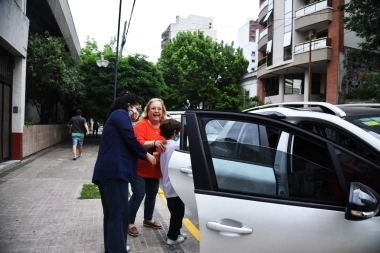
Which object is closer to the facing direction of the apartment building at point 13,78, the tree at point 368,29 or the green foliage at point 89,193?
the tree

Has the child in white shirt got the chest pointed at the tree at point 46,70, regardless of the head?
no

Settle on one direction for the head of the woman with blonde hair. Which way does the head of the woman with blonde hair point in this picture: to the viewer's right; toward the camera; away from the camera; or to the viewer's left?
toward the camera

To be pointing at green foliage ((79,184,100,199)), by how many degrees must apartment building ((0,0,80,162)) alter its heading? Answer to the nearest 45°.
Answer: approximately 90° to its right

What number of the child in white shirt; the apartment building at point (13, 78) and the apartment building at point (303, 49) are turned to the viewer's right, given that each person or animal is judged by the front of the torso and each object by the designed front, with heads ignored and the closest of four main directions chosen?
2

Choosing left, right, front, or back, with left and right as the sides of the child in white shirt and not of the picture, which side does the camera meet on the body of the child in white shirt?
right

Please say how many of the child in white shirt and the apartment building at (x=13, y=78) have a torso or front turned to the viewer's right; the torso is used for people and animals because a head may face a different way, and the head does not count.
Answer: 2

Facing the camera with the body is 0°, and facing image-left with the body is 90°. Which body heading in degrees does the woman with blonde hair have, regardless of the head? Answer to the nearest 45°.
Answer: approximately 315°

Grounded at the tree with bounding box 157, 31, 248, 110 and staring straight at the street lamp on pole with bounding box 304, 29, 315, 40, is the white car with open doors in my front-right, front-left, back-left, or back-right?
front-right

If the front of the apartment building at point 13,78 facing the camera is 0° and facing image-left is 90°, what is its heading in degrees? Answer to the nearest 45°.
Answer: approximately 270°

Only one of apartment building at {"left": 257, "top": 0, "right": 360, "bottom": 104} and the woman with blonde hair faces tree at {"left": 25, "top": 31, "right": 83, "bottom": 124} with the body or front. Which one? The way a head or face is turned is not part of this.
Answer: the apartment building

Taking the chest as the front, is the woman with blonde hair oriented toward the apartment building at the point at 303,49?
no

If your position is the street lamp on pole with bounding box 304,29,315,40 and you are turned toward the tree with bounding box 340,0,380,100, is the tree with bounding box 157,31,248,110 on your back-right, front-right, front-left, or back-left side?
back-right

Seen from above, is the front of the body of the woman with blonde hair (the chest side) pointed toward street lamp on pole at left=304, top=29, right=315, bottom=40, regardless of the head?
no

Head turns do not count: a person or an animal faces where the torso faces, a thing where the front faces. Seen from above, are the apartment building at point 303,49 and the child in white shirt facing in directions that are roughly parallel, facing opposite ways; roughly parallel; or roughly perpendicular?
roughly parallel, facing opposite ways

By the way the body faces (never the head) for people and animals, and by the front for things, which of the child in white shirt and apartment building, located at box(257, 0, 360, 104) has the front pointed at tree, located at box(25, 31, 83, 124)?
the apartment building

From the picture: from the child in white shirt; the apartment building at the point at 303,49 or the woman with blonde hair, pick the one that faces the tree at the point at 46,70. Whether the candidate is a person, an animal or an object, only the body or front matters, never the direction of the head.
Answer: the apartment building

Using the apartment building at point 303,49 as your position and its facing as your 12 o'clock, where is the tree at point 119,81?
The tree is roughly at 12 o'clock from the apartment building.
